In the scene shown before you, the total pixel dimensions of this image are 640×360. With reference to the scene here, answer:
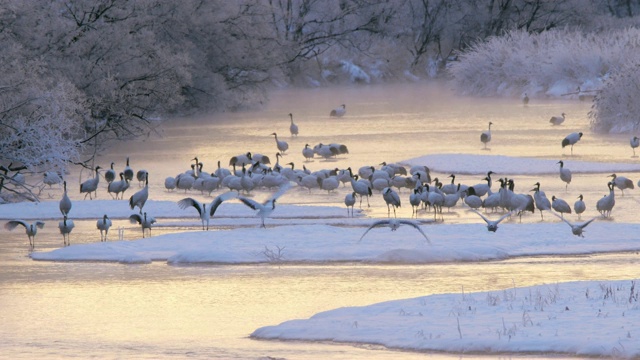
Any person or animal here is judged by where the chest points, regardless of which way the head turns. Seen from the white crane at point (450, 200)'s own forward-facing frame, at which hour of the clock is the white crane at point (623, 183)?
the white crane at point (623, 183) is roughly at 11 o'clock from the white crane at point (450, 200).

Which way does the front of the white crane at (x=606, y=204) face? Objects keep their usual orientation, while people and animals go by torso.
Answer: to the viewer's right

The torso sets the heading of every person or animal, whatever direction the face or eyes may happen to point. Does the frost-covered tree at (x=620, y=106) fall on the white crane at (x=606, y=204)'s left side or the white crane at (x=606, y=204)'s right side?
on its left
